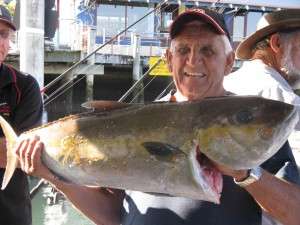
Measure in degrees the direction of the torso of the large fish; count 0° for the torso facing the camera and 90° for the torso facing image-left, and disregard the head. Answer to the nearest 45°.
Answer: approximately 270°

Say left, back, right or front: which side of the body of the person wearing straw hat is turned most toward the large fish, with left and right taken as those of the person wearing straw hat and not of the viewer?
right

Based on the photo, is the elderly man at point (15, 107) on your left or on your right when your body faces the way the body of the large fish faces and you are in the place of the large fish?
on your left

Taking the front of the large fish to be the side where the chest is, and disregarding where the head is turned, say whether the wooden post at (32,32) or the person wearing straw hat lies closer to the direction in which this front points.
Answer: the person wearing straw hat

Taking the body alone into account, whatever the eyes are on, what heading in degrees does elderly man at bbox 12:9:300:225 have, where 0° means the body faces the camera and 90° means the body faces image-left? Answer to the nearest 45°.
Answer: approximately 0°

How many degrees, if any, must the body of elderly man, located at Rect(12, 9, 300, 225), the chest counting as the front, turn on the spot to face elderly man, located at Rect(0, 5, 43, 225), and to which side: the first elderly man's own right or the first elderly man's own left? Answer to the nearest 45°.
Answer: approximately 135° to the first elderly man's own right

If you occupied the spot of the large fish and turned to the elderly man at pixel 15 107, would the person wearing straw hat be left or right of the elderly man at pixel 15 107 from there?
right
